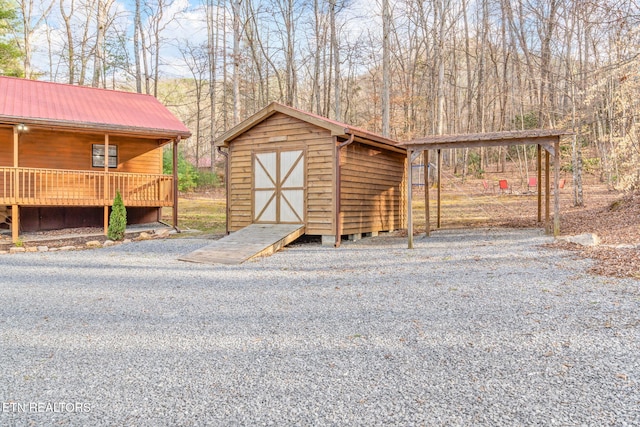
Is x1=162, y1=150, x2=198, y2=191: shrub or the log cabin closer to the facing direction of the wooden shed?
the log cabin

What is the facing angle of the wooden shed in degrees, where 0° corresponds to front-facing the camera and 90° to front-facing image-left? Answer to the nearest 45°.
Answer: approximately 45°

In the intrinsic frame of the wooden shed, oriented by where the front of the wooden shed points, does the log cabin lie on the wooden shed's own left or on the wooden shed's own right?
on the wooden shed's own right

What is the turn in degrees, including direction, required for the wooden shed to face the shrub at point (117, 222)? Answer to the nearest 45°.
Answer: approximately 45° to its right

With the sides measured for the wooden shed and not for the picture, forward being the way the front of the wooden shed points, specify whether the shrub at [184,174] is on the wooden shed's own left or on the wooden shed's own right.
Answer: on the wooden shed's own right
